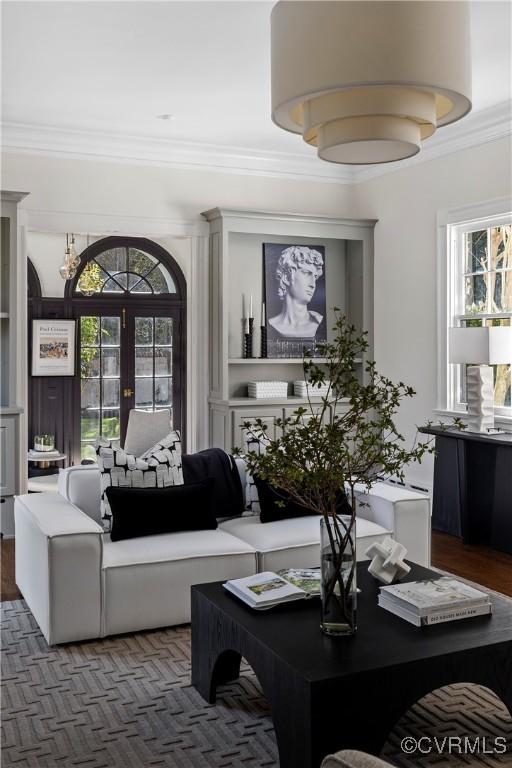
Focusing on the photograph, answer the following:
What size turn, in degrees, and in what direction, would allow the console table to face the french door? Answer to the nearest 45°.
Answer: approximately 90° to its right

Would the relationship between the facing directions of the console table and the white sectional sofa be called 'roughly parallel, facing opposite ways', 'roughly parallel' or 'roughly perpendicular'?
roughly perpendicular

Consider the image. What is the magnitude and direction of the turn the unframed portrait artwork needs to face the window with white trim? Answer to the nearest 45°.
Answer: approximately 45° to its left

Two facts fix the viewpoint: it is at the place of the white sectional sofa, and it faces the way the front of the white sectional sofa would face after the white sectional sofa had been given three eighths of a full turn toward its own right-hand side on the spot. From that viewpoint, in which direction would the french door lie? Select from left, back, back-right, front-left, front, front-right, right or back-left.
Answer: right

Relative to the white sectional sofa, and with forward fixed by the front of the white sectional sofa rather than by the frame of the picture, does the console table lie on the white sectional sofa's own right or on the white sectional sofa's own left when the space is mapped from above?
on the white sectional sofa's own left

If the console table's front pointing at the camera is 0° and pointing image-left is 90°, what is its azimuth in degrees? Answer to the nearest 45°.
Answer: approximately 45°

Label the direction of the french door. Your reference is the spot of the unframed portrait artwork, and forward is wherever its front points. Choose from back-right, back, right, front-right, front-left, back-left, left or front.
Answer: back-right

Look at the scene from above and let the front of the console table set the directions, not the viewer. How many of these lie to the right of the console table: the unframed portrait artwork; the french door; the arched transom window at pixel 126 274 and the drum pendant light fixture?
3

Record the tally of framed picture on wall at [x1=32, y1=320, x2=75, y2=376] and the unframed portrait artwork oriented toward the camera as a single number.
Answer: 2

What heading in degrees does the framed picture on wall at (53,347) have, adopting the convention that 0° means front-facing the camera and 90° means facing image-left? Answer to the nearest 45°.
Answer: approximately 0°

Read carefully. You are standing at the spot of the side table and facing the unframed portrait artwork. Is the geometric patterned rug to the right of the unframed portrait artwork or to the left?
right

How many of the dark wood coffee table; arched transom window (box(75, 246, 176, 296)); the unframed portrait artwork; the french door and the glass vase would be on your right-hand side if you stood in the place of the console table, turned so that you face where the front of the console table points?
3
